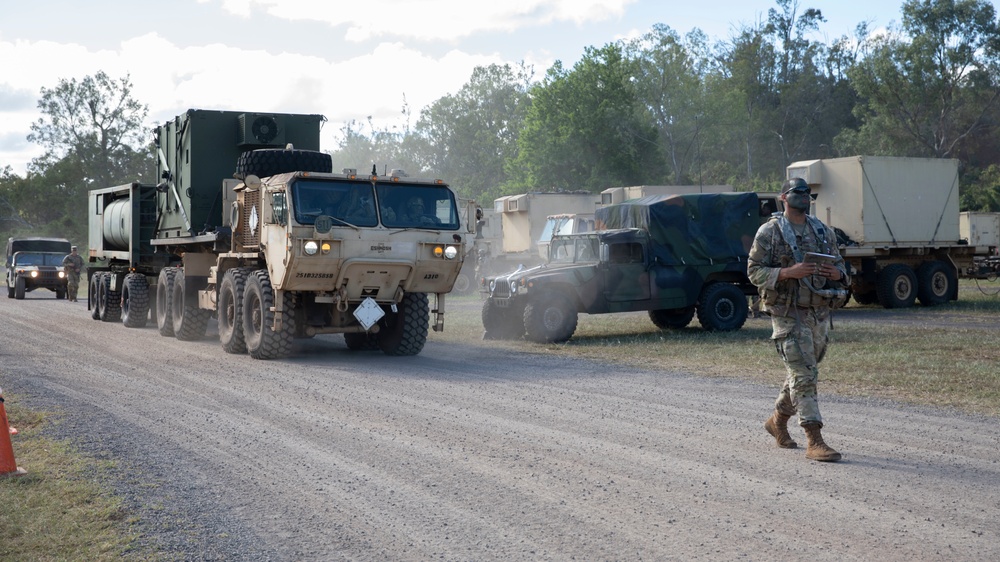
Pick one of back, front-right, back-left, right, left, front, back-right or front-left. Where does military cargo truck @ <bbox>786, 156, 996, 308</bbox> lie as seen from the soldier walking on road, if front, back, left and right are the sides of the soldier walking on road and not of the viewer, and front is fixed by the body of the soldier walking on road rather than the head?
back-left

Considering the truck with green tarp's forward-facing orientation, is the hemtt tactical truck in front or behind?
in front

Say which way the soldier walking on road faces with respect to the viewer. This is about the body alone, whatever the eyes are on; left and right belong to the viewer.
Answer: facing the viewer and to the right of the viewer

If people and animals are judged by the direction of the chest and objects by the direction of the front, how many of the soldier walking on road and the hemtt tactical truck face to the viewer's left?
0

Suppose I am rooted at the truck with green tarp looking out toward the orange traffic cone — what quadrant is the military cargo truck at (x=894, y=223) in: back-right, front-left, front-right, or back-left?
back-left

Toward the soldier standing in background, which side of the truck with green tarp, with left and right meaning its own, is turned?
right

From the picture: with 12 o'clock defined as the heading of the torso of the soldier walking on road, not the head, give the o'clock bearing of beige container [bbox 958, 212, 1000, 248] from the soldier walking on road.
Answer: The beige container is roughly at 8 o'clock from the soldier walking on road.

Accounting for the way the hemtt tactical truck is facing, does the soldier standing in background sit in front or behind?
behind

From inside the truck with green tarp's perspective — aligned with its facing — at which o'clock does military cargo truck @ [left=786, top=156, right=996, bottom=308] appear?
The military cargo truck is roughly at 6 o'clock from the truck with green tarp.

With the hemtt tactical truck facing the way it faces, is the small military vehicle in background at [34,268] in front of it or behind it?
behind

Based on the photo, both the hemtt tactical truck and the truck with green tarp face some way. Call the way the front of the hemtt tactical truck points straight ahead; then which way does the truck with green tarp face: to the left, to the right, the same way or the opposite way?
to the right

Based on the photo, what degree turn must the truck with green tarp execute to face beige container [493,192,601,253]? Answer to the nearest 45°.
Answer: approximately 135° to its right

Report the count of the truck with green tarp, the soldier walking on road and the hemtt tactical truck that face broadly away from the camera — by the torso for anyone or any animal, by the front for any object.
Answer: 0

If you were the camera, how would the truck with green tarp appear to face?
facing the viewer and to the left of the viewer
